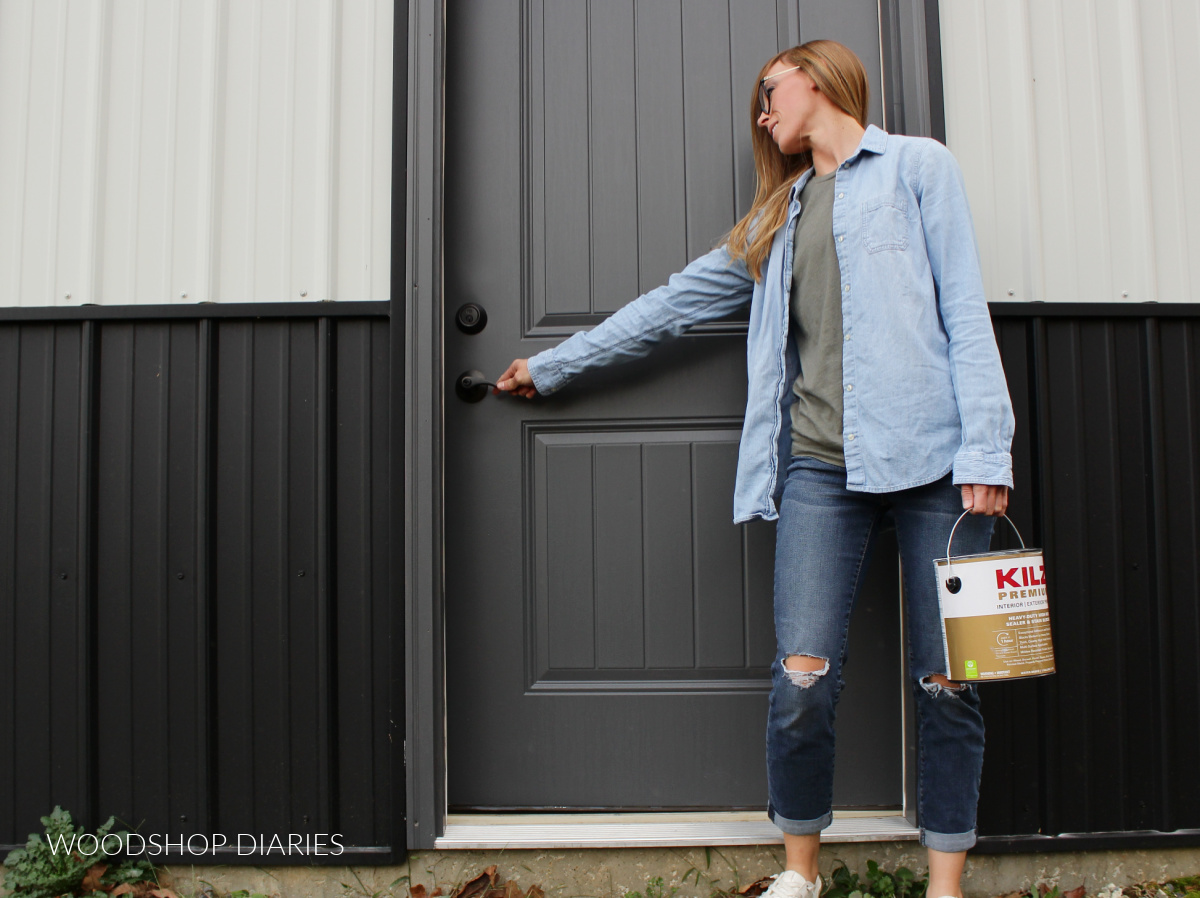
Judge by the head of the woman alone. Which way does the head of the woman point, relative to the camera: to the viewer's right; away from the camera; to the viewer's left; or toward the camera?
to the viewer's left

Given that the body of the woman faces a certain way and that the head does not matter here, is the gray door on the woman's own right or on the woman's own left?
on the woman's own right

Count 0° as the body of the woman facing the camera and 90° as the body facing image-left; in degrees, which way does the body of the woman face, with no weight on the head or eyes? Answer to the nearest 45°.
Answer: approximately 45°
